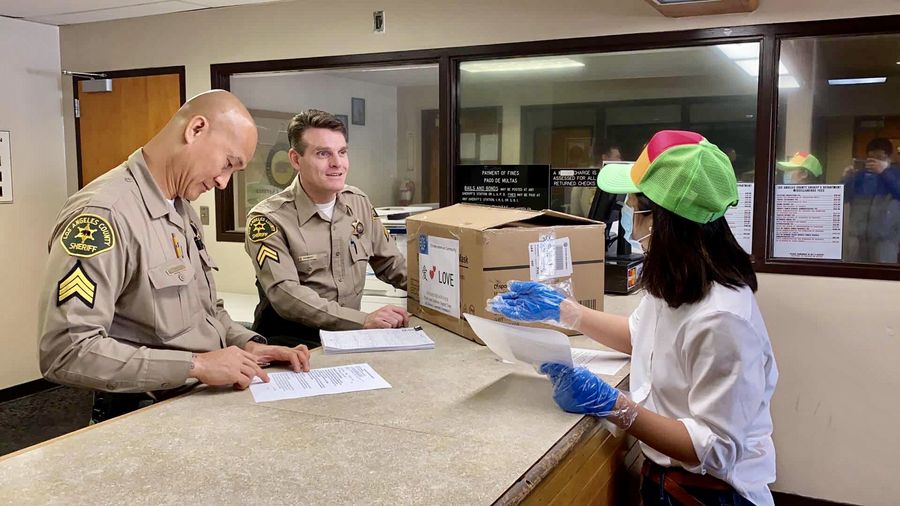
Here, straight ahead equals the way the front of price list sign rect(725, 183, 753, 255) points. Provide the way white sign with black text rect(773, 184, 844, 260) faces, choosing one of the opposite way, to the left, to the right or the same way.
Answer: the same way

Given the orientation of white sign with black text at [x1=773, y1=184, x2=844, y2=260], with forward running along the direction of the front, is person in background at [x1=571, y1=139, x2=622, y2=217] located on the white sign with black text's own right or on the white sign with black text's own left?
on the white sign with black text's own right

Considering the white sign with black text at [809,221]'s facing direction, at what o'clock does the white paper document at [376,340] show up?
The white paper document is roughly at 1 o'clock from the white sign with black text.

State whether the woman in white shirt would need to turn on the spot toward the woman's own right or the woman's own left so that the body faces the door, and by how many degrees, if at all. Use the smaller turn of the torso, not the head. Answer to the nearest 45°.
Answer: approximately 45° to the woman's own right

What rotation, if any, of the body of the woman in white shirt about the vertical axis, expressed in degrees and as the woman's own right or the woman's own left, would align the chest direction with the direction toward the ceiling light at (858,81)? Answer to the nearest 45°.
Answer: approximately 90° to the woman's own right

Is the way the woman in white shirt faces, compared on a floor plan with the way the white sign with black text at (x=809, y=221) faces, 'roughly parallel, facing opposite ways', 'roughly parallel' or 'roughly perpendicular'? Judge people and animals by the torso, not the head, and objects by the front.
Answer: roughly perpendicular

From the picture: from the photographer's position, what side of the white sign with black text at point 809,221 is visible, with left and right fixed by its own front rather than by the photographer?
front

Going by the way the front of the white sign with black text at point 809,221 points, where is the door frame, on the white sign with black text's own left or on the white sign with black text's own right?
on the white sign with black text's own right

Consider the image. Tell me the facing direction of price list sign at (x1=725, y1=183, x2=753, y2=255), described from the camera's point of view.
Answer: facing the viewer

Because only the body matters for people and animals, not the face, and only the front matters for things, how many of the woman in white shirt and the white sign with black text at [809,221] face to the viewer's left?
1

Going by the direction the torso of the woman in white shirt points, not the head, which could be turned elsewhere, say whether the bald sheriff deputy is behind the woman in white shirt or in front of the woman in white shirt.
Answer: in front

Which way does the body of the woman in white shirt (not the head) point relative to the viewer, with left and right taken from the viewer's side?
facing to the left of the viewer

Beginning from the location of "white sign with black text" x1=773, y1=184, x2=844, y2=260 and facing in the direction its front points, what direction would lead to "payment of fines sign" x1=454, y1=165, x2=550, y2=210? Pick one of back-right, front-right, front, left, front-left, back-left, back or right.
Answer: right

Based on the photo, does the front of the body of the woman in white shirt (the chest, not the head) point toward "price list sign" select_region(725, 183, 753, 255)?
no
